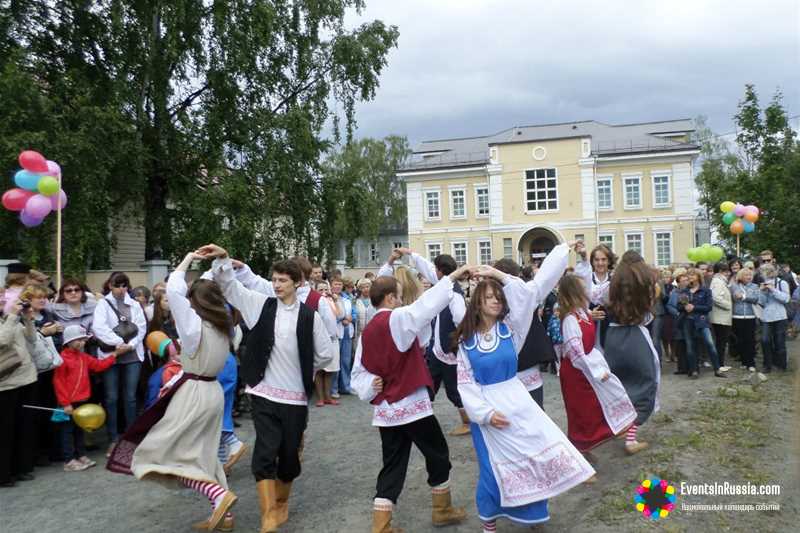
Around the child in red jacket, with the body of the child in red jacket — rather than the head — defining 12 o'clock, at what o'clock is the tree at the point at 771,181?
The tree is roughly at 10 o'clock from the child in red jacket.

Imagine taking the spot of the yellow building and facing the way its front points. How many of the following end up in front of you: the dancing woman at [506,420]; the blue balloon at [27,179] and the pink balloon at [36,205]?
3

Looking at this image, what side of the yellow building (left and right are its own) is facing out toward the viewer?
front

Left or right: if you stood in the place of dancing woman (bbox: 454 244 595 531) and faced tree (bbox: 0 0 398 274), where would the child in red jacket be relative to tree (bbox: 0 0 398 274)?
left

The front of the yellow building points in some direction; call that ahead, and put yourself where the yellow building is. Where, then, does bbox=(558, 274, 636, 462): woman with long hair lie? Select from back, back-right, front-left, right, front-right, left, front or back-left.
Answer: front

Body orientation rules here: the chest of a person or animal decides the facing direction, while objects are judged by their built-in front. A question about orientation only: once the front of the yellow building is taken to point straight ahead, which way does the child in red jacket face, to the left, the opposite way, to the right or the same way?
to the left

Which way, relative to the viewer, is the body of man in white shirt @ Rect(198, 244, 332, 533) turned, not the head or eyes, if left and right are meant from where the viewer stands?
facing the viewer

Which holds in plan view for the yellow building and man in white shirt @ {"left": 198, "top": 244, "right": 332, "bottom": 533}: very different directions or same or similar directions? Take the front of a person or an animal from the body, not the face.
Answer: same or similar directions

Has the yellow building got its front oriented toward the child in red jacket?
yes

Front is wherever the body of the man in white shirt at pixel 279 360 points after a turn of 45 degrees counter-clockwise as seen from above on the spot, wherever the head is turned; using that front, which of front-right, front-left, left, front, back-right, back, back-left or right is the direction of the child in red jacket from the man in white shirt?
back

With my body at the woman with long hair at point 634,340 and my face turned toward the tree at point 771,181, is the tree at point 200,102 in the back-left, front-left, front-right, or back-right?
front-left

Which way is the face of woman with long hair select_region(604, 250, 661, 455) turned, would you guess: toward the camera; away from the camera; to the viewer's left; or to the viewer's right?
away from the camera

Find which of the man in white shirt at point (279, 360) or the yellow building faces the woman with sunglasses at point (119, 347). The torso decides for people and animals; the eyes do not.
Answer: the yellow building

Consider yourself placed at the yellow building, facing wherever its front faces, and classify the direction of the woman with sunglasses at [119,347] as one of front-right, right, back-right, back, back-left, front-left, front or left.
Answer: front

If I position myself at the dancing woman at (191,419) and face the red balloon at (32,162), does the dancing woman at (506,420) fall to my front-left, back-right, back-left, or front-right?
back-right

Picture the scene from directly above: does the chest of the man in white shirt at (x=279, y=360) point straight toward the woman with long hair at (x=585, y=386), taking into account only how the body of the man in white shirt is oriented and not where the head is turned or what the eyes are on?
no

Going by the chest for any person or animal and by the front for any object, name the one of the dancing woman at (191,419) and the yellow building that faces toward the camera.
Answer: the yellow building

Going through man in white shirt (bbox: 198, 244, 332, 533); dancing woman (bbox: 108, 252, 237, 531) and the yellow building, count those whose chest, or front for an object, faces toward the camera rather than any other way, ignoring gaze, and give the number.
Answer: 2

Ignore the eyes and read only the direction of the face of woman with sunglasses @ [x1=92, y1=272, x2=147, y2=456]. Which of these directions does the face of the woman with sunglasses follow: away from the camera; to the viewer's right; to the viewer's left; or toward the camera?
toward the camera

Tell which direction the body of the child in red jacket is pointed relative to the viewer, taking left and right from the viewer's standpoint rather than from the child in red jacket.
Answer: facing the viewer and to the right of the viewer
